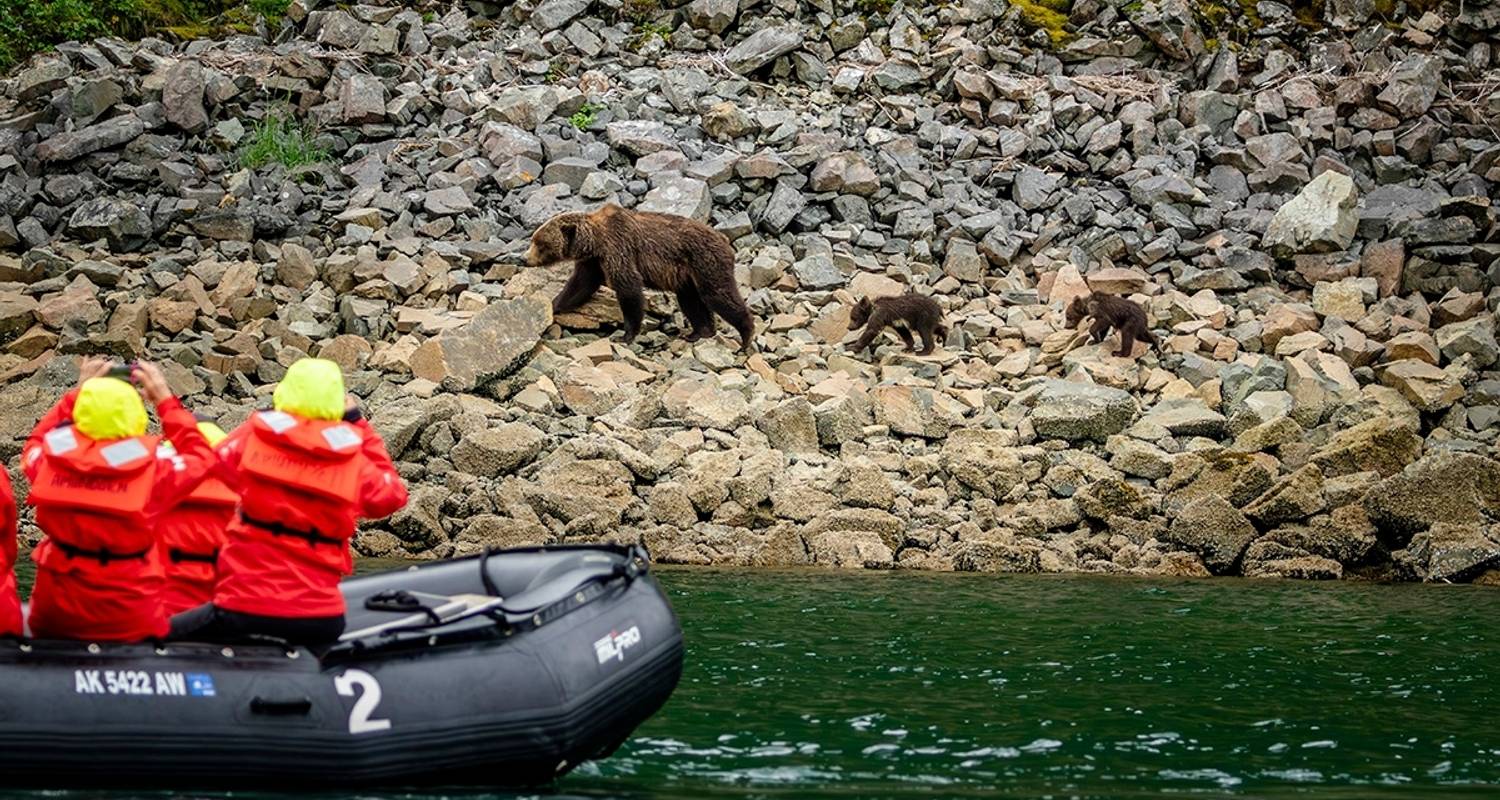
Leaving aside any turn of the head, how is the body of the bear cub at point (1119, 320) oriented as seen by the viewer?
to the viewer's left

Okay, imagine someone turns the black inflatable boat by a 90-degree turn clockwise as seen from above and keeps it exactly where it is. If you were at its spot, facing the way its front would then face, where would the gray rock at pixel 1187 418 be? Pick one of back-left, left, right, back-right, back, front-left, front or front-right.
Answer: back-left

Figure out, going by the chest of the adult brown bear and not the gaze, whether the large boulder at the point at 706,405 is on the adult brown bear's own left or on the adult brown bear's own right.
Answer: on the adult brown bear's own left

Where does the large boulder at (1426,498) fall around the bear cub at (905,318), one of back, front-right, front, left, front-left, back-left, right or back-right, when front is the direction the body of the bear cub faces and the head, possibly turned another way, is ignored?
back-left

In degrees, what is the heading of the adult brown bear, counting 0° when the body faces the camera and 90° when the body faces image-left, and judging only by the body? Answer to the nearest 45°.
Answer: approximately 90°

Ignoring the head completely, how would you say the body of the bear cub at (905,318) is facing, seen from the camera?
to the viewer's left

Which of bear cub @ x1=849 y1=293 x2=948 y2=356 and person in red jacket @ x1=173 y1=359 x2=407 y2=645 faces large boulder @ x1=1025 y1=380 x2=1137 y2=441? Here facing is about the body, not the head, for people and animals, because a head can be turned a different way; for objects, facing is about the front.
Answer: the person in red jacket

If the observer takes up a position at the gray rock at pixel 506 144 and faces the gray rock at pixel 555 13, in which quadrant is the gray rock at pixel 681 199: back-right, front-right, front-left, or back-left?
back-right

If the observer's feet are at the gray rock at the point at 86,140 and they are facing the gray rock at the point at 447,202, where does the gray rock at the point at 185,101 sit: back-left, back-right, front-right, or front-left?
front-left

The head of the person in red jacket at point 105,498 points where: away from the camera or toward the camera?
away from the camera

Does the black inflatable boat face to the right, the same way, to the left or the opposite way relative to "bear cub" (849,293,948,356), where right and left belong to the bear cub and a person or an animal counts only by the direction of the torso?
the opposite way

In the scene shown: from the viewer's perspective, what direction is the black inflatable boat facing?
to the viewer's right

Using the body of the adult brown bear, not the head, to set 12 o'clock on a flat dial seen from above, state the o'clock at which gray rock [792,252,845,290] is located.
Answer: The gray rock is roughly at 5 o'clock from the adult brown bear.

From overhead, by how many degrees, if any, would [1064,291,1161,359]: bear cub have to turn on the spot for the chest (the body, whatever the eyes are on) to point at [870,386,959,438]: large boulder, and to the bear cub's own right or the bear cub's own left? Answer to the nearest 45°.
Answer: approximately 45° to the bear cub's own left
